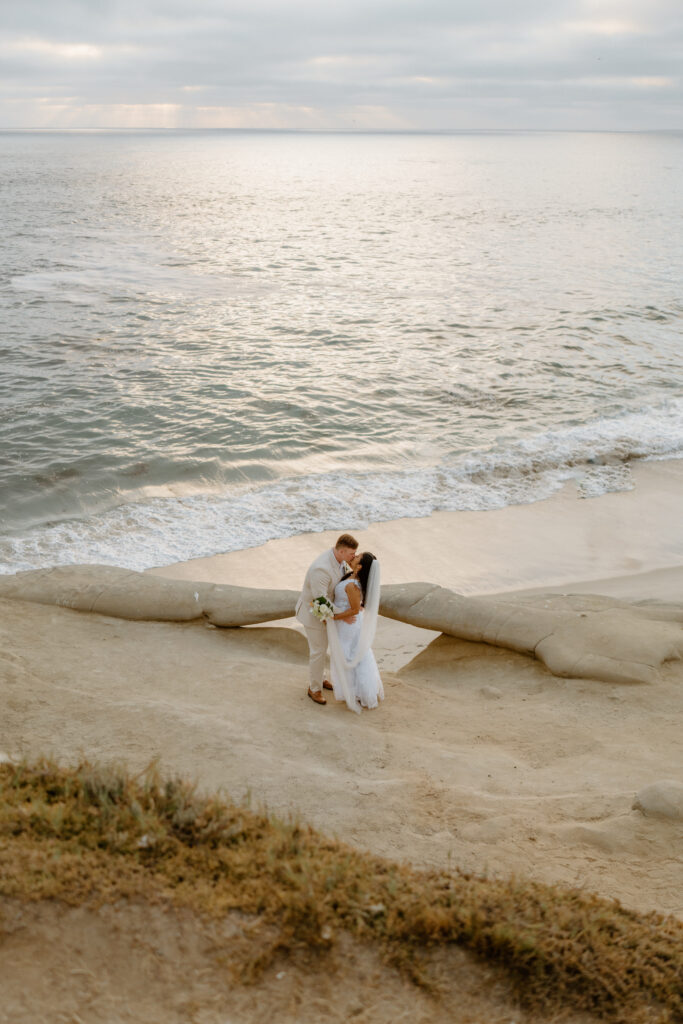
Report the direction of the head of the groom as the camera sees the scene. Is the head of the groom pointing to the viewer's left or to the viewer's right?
to the viewer's right

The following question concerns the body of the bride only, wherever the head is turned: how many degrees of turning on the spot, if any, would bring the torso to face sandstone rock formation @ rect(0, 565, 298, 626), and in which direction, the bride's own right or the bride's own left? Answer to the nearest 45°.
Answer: approximately 45° to the bride's own right

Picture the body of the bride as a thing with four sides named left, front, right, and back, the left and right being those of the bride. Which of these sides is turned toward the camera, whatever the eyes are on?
left

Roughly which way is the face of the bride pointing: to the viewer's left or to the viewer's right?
to the viewer's left
